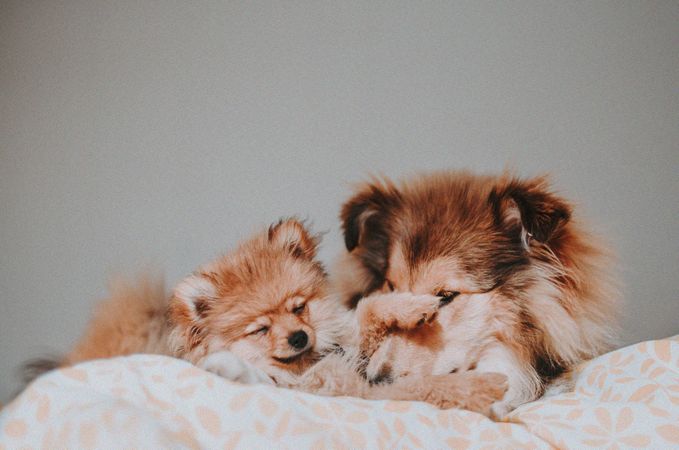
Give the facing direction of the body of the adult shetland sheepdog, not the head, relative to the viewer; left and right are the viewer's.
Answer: facing the viewer and to the left of the viewer

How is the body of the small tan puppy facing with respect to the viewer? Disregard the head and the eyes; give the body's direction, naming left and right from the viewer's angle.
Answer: facing the viewer and to the right of the viewer

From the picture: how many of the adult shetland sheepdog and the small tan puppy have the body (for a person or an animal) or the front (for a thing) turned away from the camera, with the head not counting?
0

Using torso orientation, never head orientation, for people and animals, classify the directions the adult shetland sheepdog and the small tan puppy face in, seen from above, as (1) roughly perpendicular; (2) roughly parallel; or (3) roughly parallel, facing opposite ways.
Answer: roughly perpendicular
